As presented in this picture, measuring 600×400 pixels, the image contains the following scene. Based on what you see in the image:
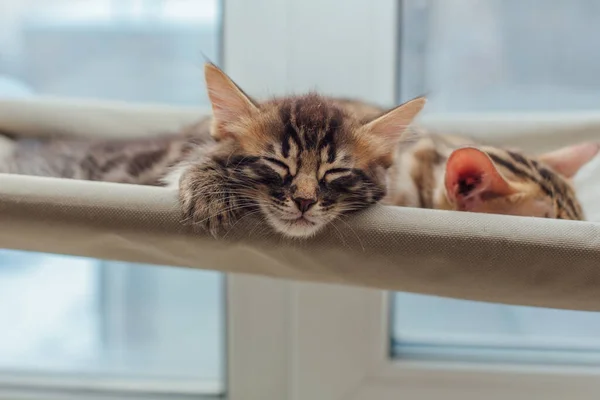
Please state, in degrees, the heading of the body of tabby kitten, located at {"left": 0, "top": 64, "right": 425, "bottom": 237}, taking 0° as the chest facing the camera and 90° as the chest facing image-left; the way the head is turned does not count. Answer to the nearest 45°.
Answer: approximately 315°
